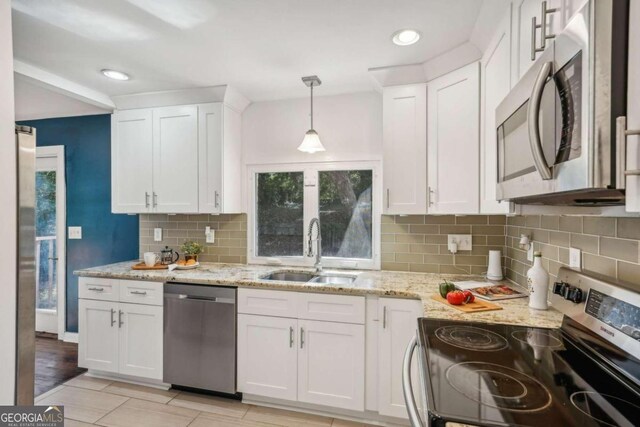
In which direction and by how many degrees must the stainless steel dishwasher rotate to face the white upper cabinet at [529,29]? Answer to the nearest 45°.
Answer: approximately 90° to its left

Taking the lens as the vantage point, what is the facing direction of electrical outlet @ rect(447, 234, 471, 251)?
facing the viewer

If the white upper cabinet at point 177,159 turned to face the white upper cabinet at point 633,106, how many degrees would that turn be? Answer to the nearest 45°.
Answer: approximately 45° to its left

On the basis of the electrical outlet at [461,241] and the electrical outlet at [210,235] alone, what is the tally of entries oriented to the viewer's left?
0

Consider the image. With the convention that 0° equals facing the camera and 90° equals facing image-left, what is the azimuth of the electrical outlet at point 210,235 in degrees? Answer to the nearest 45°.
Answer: approximately 0°

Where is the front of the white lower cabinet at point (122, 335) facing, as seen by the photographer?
facing the viewer and to the left of the viewer

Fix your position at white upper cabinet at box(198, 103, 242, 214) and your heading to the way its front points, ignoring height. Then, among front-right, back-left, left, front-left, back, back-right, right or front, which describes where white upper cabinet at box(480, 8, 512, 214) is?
left

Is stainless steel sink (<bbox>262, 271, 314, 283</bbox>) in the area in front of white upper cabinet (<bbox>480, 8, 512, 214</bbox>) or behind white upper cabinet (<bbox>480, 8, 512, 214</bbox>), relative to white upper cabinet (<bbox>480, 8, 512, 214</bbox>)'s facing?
in front

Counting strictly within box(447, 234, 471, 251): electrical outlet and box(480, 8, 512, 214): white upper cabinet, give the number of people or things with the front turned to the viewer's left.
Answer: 1

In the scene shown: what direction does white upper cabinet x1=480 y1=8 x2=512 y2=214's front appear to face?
to the viewer's left

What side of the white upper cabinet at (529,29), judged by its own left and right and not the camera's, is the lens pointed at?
left

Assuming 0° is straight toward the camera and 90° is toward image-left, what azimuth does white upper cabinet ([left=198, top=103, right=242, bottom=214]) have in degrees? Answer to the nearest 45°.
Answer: approximately 45°
